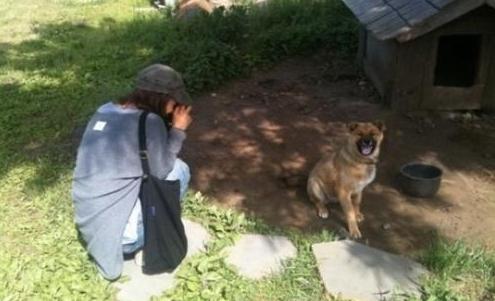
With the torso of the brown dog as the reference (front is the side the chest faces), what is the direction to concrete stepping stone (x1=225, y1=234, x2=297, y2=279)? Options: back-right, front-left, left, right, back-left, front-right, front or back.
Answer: right

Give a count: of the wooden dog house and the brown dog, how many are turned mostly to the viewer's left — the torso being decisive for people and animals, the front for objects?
0

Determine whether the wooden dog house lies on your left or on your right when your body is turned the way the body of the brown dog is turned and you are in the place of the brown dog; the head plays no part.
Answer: on your left

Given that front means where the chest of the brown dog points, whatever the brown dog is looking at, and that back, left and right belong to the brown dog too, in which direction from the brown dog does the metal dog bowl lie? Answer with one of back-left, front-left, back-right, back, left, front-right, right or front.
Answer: left

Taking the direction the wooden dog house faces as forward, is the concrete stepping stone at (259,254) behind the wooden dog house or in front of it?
in front

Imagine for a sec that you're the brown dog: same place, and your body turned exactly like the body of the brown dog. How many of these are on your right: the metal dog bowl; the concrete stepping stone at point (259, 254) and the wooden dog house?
1

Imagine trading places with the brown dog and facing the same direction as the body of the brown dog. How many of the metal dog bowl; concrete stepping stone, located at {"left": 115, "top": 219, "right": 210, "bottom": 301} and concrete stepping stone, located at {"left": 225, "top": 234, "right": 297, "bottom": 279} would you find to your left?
1

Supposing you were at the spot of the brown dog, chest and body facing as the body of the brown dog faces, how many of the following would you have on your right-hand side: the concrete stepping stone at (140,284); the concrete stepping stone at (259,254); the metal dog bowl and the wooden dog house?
2

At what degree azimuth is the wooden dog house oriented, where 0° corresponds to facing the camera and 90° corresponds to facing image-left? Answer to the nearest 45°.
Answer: approximately 0°

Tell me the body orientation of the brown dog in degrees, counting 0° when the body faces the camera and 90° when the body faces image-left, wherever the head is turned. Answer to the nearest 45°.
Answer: approximately 315°

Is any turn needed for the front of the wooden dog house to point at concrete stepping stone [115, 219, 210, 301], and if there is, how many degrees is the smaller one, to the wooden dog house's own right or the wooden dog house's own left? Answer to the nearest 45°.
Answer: approximately 45° to the wooden dog house's own right

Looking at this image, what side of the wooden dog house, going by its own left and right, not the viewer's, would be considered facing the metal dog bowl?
front

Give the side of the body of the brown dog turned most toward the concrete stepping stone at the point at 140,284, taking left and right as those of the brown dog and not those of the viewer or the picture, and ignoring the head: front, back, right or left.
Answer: right
